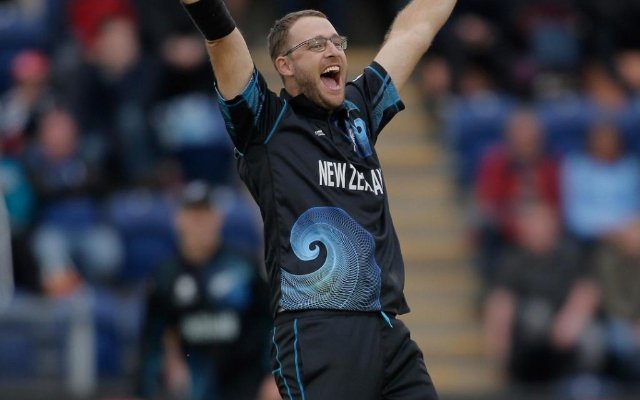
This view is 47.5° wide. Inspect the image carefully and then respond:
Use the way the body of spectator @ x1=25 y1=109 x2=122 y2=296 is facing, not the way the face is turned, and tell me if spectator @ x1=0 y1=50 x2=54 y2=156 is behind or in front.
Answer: behind

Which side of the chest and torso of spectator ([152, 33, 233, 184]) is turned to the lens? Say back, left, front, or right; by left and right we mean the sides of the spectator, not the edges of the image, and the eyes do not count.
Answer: front

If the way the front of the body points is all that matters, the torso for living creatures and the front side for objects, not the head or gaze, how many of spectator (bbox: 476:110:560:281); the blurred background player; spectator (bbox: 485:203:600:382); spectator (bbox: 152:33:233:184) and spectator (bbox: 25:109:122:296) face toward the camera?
5

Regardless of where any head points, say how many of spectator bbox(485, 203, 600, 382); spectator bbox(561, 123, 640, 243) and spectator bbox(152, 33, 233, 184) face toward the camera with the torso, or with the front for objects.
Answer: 3

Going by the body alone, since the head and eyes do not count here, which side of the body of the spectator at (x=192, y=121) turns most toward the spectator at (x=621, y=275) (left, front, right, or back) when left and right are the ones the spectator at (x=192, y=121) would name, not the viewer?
left

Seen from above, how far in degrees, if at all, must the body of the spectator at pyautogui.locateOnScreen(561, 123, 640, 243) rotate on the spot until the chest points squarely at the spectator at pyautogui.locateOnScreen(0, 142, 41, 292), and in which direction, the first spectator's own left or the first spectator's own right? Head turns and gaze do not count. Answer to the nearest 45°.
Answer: approximately 45° to the first spectator's own right

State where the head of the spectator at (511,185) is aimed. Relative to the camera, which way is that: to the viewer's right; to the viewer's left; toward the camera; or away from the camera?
toward the camera

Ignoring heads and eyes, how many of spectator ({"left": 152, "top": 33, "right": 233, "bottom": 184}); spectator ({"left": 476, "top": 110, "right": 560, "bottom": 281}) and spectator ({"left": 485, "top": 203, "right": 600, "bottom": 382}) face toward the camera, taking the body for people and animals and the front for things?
3

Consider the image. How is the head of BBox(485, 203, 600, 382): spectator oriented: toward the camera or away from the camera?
toward the camera

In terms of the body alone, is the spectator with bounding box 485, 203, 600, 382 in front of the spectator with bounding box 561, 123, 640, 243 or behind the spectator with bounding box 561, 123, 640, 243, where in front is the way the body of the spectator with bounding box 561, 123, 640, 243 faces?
in front

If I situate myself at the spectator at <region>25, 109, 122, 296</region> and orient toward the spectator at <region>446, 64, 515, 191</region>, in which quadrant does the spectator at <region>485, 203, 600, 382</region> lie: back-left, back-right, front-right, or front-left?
front-right

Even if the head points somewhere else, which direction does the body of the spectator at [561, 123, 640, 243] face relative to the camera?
toward the camera

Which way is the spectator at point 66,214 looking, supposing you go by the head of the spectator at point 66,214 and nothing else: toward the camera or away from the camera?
toward the camera

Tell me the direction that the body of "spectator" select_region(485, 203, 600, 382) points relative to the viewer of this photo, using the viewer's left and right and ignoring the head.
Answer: facing the viewer

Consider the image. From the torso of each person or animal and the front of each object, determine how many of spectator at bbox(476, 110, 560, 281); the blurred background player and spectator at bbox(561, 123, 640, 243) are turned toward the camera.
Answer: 3

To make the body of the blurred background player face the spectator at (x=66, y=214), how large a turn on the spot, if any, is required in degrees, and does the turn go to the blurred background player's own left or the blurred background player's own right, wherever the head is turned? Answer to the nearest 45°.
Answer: approximately 135° to the blurred background player's own right

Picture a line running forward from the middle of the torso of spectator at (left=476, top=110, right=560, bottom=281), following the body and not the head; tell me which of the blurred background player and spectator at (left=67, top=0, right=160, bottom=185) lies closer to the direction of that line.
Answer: the blurred background player

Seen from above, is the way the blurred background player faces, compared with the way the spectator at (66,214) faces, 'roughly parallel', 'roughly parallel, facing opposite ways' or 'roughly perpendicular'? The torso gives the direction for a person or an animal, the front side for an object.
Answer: roughly parallel
